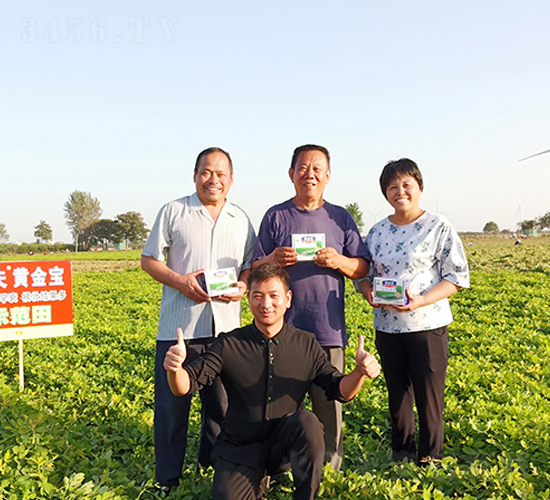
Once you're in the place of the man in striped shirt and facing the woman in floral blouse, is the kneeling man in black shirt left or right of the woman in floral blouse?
right

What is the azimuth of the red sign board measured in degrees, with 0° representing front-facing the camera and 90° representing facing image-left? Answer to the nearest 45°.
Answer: approximately 0°

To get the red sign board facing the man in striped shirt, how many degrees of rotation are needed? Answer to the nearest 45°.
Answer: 0° — it already faces them

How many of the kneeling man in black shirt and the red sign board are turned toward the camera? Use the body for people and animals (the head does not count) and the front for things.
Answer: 2

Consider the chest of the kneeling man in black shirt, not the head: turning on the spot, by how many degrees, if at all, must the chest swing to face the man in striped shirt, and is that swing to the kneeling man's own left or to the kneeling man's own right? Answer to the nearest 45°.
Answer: approximately 135° to the kneeling man's own right

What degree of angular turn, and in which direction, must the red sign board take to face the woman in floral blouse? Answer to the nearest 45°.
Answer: approximately 45° to its left
